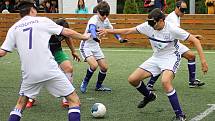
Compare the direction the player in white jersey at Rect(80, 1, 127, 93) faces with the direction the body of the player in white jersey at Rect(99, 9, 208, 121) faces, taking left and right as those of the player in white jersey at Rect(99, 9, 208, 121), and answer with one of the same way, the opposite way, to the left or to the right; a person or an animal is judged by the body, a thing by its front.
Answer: to the left

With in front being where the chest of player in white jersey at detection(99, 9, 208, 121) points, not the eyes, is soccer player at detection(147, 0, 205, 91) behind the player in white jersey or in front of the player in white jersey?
behind

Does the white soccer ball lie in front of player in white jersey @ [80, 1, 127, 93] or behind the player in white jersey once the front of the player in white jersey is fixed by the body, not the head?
in front

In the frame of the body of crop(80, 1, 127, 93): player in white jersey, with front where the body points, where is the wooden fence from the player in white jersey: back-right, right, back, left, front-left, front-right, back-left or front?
back-left

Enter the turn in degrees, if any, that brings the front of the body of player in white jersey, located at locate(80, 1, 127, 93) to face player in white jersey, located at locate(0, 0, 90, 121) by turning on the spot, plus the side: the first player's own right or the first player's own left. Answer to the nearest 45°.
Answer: approximately 45° to the first player's own right

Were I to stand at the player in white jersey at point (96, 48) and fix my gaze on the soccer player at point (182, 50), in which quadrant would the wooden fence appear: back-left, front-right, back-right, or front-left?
front-left

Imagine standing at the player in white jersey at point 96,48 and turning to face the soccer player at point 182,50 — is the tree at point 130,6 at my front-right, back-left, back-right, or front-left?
front-left

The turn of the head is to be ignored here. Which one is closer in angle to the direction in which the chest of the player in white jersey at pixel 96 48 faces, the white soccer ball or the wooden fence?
the white soccer ball

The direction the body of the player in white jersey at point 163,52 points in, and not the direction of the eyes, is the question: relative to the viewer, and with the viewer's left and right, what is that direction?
facing the viewer and to the left of the viewer

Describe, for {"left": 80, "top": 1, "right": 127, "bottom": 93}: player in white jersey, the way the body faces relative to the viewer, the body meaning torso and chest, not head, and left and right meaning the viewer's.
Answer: facing the viewer and to the right of the viewer
